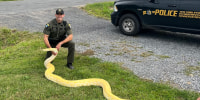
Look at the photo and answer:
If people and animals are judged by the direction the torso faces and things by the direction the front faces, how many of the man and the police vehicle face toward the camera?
1

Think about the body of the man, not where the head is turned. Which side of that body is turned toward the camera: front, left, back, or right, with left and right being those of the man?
front
